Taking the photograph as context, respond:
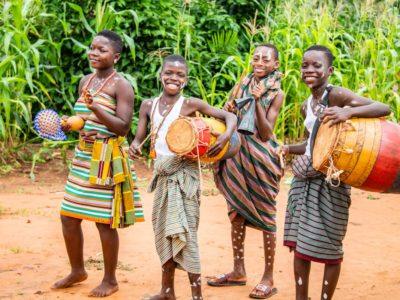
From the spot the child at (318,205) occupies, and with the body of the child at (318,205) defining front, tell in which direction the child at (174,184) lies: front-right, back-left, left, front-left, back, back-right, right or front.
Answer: front-right

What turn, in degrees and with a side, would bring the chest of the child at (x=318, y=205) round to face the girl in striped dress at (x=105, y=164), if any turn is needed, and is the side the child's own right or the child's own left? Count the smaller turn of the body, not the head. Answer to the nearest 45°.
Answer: approximately 45° to the child's own right

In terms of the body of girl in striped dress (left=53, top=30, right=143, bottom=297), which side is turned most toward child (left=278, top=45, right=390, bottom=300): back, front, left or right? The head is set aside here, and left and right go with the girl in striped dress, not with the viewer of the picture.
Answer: left

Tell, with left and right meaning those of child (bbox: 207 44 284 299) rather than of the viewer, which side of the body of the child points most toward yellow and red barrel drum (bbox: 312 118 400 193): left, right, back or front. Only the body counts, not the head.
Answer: left
